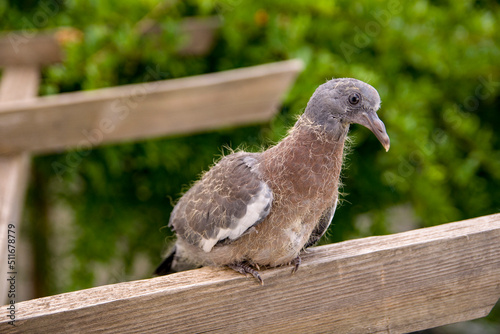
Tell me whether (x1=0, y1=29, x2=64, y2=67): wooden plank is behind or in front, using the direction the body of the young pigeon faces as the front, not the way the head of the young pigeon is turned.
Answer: behind

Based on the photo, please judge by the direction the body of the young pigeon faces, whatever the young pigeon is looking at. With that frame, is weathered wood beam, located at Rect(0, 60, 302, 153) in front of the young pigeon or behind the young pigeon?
behind

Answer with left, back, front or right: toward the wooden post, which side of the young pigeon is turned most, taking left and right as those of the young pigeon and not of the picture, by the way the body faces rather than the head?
back

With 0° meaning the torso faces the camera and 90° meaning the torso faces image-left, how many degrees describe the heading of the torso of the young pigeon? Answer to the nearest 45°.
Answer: approximately 315°
